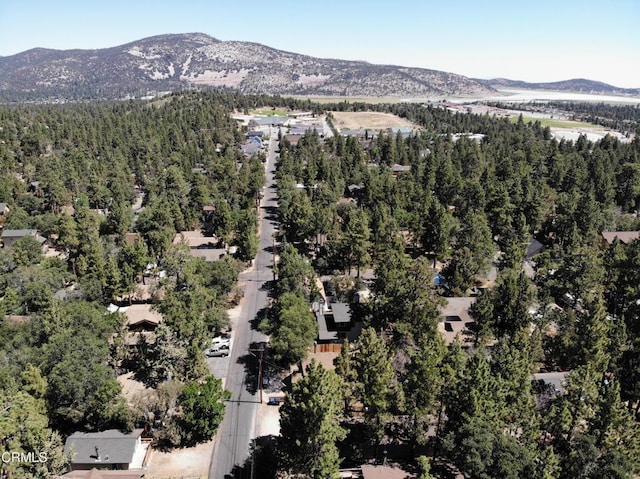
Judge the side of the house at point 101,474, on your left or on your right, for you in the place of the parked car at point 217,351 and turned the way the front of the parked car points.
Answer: on your left

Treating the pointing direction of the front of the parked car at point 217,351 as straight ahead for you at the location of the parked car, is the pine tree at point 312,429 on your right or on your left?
on your left

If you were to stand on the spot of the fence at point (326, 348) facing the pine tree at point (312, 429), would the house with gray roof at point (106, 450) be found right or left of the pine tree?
right

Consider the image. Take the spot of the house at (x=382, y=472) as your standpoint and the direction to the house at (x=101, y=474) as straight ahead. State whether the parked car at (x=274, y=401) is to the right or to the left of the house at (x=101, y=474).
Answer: right

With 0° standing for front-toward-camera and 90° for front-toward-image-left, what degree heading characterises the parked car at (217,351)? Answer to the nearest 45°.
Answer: approximately 90°

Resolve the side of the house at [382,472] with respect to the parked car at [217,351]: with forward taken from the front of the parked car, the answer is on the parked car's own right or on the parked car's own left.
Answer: on the parked car's own left

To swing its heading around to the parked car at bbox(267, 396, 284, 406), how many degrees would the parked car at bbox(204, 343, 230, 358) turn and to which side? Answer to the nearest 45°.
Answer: approximately 135° to its left

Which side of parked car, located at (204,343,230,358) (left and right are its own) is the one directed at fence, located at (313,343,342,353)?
back
